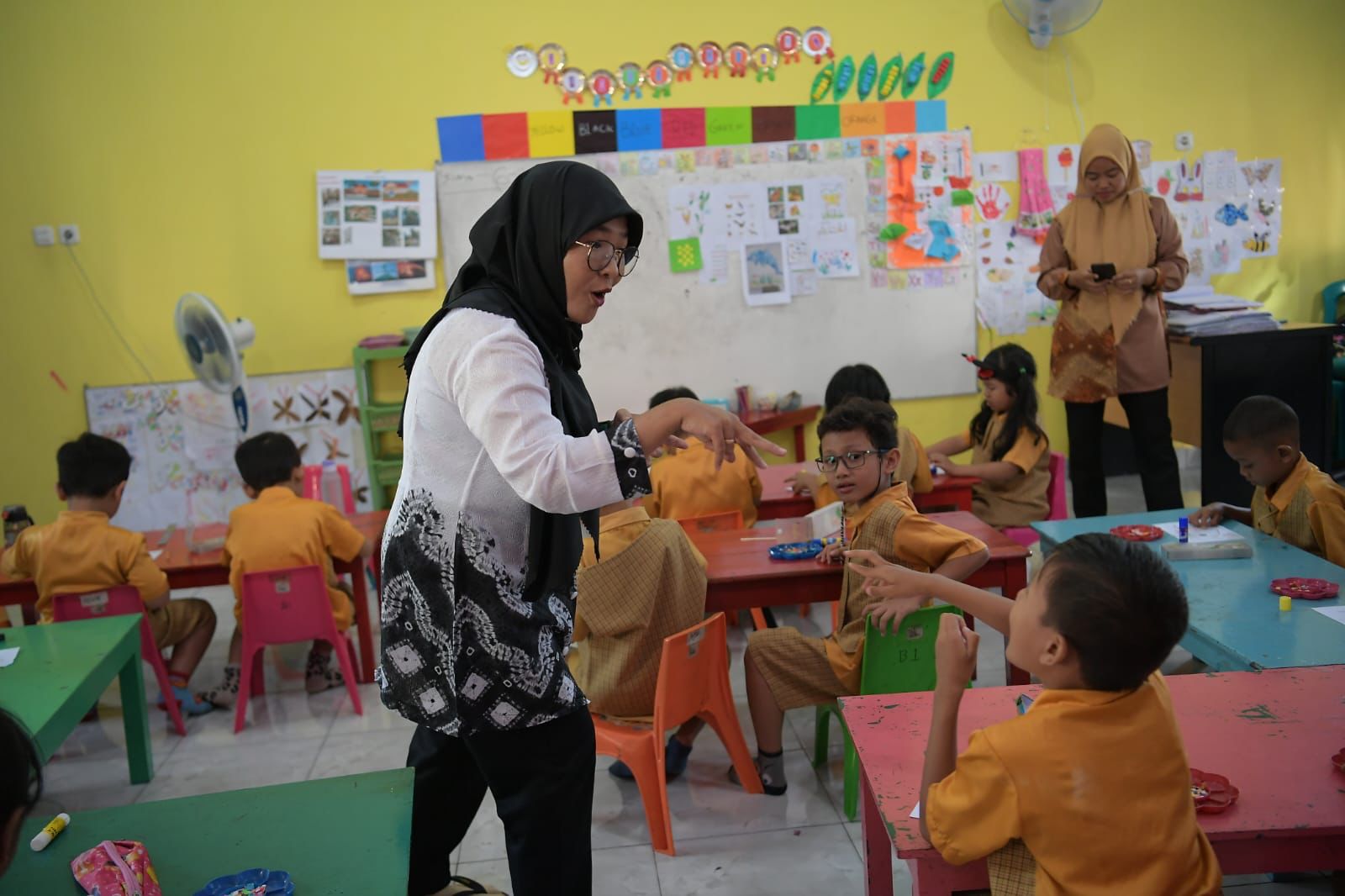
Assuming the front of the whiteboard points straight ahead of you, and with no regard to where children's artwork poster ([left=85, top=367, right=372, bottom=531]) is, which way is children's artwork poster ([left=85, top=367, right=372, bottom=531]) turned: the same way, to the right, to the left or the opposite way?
the same way

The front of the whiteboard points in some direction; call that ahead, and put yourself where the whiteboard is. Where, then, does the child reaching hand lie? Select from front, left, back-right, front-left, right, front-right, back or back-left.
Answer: front

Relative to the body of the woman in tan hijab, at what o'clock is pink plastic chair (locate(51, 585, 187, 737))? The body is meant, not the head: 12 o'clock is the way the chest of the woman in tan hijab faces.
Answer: The pink plastic chair is roughly at 2 o'clock from the woman in tan hijab.

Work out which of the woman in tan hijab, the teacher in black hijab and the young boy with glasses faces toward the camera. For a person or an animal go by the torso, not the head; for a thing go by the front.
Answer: the woman in tan hijab

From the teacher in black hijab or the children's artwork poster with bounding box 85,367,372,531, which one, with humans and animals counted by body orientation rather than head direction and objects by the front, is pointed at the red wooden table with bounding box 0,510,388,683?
the children's artwork poster

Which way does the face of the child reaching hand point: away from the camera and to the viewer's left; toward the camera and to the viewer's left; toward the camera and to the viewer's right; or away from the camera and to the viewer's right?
away from the camera and to the viewer's left

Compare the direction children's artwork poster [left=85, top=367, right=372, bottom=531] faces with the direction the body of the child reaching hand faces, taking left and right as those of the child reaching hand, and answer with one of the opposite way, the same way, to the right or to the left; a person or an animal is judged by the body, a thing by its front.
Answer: the opposite way

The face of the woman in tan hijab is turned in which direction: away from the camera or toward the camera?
toward the camera

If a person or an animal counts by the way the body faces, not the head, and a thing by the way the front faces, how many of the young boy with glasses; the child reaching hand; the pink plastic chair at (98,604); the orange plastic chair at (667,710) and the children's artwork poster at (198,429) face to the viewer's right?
0

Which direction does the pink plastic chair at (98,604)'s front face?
away from the camera

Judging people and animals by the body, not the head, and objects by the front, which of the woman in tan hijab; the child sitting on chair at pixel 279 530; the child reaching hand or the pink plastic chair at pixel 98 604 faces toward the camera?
the woman in tan hijab

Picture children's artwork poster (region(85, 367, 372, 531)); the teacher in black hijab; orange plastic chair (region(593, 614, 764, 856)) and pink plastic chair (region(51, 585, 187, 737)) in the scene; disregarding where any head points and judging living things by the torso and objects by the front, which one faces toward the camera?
the children's artwork poster

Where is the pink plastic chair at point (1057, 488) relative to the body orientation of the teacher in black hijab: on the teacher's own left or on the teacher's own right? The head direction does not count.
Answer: on the teacher's own left

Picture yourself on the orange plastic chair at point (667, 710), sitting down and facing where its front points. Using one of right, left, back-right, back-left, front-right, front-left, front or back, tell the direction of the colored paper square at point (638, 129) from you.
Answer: front-right

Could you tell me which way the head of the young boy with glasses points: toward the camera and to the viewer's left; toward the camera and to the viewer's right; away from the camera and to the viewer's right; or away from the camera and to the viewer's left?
toward the camera and to the viewer's left

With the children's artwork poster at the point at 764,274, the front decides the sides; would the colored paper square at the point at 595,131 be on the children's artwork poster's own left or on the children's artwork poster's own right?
on the children's artwork poster's own right

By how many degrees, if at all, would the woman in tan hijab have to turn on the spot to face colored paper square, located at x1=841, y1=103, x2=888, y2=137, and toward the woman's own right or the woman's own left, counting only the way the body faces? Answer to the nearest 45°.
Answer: approximately 135° to the woman's own right

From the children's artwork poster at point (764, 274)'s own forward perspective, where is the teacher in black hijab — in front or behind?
in front

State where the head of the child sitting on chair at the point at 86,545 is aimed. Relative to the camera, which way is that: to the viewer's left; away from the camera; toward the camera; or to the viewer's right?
away from the camera

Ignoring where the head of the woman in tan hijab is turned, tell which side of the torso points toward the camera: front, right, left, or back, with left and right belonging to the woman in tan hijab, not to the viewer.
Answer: front

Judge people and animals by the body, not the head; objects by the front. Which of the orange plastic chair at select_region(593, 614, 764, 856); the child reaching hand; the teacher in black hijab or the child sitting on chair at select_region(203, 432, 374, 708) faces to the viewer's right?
the teacher in black hijab
